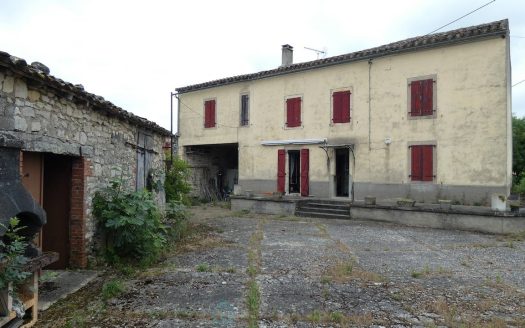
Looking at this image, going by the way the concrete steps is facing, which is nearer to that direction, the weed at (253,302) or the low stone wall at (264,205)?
the weed

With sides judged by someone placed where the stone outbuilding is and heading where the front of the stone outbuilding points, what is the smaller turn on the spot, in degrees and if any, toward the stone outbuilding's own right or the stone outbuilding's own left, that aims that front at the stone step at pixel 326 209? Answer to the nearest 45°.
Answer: approximately 90° to the stone outbuilding's own left

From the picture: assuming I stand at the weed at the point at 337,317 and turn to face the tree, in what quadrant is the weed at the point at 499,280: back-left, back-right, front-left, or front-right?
front-right

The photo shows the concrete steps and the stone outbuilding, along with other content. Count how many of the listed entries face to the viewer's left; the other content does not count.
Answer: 0

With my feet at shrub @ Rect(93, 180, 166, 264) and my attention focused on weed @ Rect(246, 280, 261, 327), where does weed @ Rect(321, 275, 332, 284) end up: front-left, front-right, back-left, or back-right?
front-left

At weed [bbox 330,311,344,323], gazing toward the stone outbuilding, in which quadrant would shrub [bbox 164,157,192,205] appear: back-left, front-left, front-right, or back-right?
front-right

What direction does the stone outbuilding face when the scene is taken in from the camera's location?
facing the viewer and to the right of the viewer

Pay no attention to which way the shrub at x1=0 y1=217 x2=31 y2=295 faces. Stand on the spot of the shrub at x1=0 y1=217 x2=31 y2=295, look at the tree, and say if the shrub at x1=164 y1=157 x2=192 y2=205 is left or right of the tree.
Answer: left

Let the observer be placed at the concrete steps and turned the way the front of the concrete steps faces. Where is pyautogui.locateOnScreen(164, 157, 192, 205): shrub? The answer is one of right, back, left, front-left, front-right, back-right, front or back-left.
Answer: front-right

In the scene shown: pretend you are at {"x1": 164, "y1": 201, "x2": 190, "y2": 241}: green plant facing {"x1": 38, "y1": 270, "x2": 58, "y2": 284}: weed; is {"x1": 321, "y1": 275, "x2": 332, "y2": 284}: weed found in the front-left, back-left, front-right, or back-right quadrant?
front-left

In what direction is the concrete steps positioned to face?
toward the camera

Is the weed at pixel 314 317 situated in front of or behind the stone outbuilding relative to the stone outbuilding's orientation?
in front

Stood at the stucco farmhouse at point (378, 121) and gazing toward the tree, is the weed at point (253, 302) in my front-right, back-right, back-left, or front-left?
back-right

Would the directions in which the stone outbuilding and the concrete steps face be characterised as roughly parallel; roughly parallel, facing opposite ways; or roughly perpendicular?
roughly perpendicular

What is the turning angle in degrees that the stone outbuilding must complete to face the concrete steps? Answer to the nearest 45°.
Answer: approximately 90° to its left

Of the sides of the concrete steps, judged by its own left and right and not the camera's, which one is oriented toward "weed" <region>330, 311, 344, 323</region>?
front
